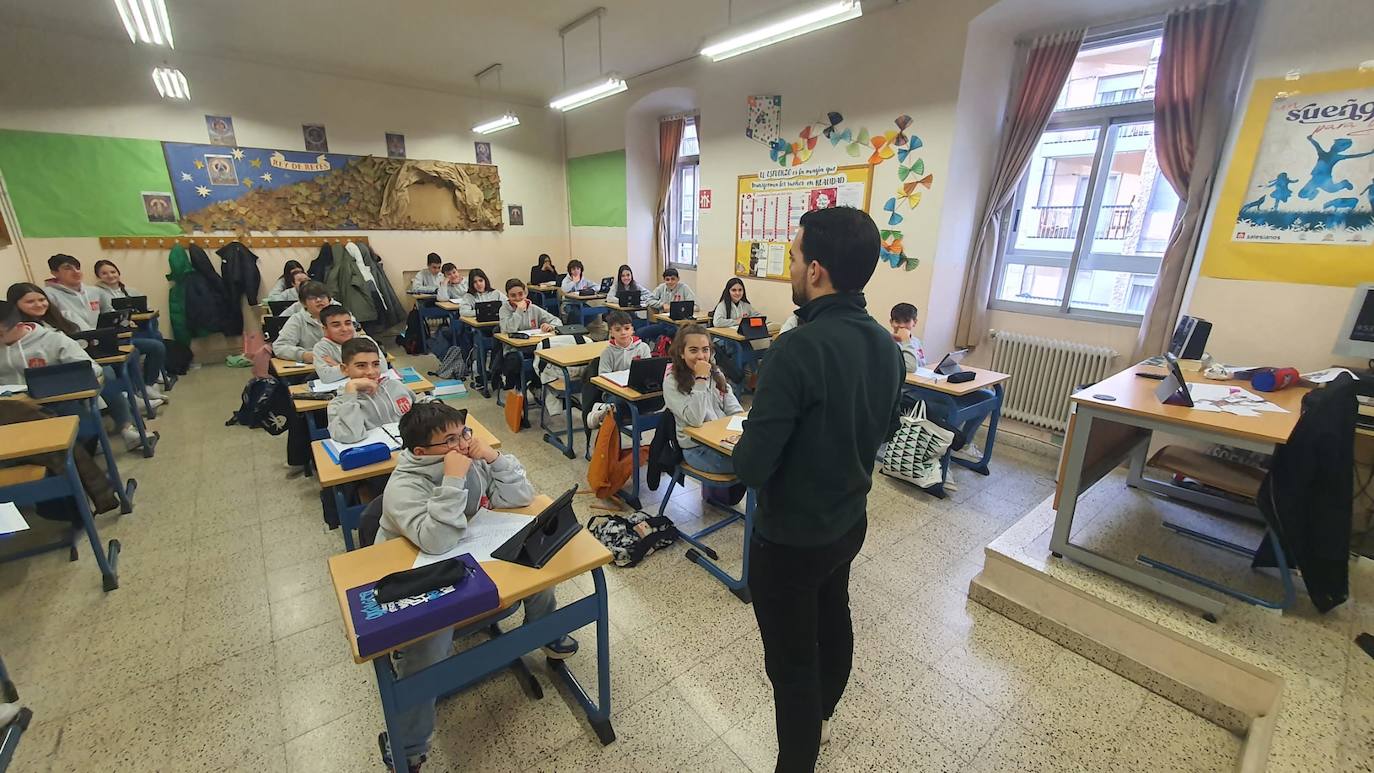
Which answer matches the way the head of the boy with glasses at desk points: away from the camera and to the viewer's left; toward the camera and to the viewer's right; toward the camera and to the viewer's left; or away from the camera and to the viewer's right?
toward the camera and to the viewer's right

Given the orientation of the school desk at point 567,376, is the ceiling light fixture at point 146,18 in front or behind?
behind

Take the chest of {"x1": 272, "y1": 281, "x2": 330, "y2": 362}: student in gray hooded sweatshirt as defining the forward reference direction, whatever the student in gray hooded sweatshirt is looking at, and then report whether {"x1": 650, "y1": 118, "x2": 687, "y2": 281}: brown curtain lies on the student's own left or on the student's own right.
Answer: on the student's own left

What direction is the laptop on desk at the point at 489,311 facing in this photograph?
away from the camera

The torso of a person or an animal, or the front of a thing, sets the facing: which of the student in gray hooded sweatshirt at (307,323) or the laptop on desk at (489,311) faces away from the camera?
the laptop on desk

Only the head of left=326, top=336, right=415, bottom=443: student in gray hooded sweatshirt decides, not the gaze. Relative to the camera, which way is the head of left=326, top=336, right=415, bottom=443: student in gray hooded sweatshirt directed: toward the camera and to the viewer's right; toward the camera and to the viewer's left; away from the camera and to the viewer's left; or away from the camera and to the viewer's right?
toward the camera and to the viewer's right

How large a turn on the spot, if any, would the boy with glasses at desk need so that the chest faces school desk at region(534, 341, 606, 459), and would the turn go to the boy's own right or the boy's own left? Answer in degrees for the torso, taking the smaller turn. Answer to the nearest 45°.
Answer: approximately 135° to the boy's own left

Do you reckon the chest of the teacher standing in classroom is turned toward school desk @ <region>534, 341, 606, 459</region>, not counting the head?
yes

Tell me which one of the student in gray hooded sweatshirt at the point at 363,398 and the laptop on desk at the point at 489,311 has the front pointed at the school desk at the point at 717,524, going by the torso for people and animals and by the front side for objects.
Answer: the student in gray hooded sweatshirt

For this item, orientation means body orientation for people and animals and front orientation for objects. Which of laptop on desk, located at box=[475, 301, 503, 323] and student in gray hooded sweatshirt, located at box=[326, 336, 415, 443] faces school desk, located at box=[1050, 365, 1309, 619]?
the student in gray hooded sweatshirt

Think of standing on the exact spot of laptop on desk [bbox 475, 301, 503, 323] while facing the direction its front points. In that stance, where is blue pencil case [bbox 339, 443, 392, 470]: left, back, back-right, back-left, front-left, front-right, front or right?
back

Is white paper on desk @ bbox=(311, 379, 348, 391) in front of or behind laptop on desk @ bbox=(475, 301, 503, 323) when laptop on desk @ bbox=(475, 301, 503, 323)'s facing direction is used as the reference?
behind
